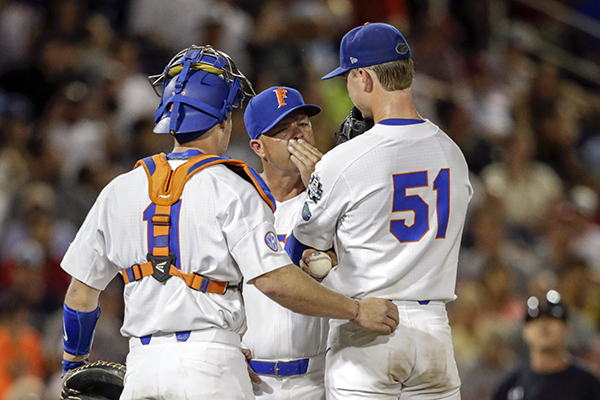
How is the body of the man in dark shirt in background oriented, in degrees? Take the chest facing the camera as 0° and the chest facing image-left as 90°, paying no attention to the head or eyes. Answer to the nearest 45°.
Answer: approximately 0°

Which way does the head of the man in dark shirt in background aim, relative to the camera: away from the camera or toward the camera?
toward the camera
